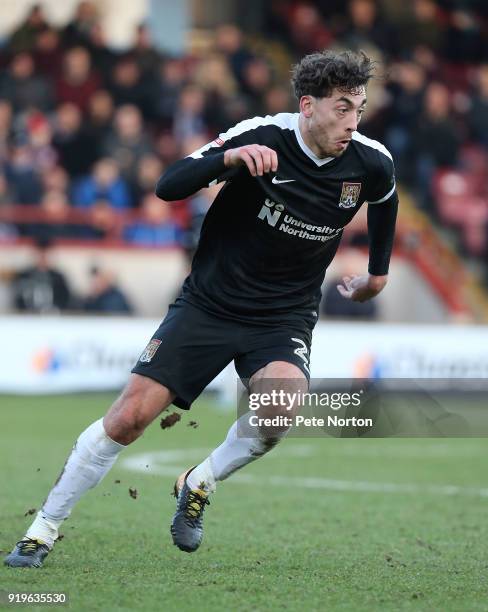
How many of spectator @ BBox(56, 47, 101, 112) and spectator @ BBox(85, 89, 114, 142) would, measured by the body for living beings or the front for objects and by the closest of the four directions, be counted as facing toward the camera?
2

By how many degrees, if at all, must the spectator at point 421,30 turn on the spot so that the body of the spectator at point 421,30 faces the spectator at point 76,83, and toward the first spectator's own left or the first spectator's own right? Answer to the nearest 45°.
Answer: approximately 45° to the first spectator's own right

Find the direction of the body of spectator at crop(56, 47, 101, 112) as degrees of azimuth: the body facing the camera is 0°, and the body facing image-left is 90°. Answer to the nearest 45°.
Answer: approximately 0°

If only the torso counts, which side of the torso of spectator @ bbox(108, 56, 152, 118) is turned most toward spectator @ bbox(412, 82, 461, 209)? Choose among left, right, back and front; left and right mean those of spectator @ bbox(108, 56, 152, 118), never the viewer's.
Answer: left

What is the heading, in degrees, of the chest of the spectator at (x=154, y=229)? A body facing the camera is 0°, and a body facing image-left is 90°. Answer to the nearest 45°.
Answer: approximately 0°

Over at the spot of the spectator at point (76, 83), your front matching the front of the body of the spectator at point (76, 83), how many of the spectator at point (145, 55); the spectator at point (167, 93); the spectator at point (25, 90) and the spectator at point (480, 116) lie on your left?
3
